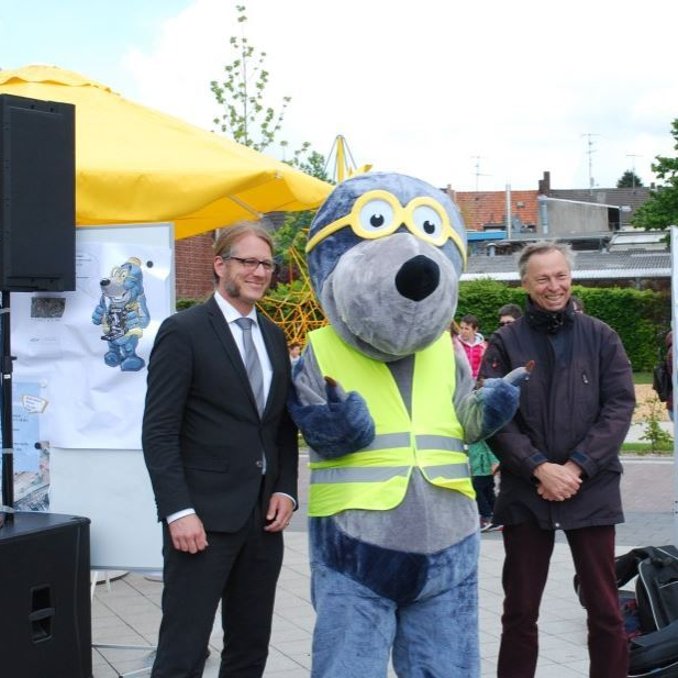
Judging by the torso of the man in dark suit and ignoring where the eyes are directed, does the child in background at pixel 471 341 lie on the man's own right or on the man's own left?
on the man's own left

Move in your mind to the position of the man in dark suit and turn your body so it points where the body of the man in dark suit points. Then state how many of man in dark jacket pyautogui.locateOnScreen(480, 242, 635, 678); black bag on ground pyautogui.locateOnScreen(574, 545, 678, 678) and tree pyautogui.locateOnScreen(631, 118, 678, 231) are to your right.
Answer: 0

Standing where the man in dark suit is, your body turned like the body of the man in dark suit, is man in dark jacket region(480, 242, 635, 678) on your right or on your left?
on your left

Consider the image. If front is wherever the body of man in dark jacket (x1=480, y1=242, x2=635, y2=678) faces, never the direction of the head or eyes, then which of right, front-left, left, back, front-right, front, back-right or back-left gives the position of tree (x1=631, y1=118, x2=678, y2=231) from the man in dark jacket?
back

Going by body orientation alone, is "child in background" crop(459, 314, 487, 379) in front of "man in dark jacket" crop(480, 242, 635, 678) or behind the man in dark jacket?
behind

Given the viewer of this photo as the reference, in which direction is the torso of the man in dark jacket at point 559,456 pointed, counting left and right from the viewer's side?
facing the viewer

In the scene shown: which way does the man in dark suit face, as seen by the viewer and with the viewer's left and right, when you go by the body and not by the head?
facing the viewer and to the right of the viewer

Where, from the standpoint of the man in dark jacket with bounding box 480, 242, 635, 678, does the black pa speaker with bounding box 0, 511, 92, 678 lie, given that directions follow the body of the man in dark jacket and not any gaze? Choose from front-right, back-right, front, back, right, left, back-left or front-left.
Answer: right

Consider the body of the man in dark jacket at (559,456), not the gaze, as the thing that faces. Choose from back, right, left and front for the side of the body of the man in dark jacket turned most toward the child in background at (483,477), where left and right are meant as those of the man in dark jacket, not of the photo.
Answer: back

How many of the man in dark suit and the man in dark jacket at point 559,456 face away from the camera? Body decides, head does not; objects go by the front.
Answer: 0

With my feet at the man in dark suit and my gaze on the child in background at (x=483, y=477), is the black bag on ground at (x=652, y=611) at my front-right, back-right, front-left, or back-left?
front-right

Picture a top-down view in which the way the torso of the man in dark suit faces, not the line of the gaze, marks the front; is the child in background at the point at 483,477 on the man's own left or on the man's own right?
on the man's own left
